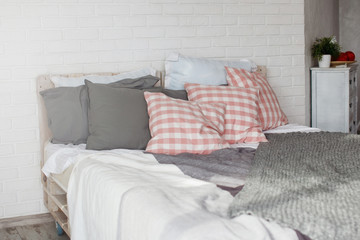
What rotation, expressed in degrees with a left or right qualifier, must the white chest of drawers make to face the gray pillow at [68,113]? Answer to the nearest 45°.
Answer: approximately 135° to its right

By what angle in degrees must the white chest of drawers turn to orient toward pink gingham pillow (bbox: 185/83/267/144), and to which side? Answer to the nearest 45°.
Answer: approximately 90° to its right

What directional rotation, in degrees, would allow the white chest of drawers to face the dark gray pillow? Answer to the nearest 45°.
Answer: approximately 135° to its right

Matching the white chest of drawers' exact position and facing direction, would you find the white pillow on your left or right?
on your right

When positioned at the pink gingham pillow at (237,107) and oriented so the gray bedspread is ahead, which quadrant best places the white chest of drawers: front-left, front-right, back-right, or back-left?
back-left

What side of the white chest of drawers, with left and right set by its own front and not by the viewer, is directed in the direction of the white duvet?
right
